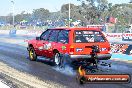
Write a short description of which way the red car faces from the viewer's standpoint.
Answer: facing away from the viewer and to the left of the viewer
